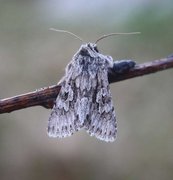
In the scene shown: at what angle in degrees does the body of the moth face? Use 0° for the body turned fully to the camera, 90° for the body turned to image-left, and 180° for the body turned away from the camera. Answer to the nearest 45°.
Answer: approximately 180°
